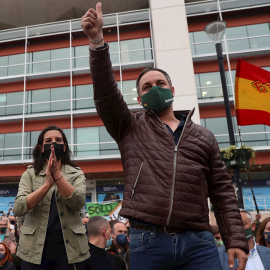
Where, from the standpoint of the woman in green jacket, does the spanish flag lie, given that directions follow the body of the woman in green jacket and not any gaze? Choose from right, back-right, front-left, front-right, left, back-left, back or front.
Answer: back-left

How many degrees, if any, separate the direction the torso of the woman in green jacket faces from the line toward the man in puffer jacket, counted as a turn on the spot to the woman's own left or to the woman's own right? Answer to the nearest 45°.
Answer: approximately 45° to the woman's own left

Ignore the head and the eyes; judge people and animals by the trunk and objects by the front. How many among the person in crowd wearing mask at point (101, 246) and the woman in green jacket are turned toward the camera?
1

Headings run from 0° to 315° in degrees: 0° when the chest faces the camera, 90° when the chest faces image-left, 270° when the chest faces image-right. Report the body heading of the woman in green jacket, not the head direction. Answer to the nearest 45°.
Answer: approximately 0°

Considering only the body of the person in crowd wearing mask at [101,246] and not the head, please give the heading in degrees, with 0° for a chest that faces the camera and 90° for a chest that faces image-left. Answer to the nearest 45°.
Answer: approximately 225°

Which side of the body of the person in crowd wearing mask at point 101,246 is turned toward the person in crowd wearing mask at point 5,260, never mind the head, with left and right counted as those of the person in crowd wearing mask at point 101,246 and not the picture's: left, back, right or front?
left
